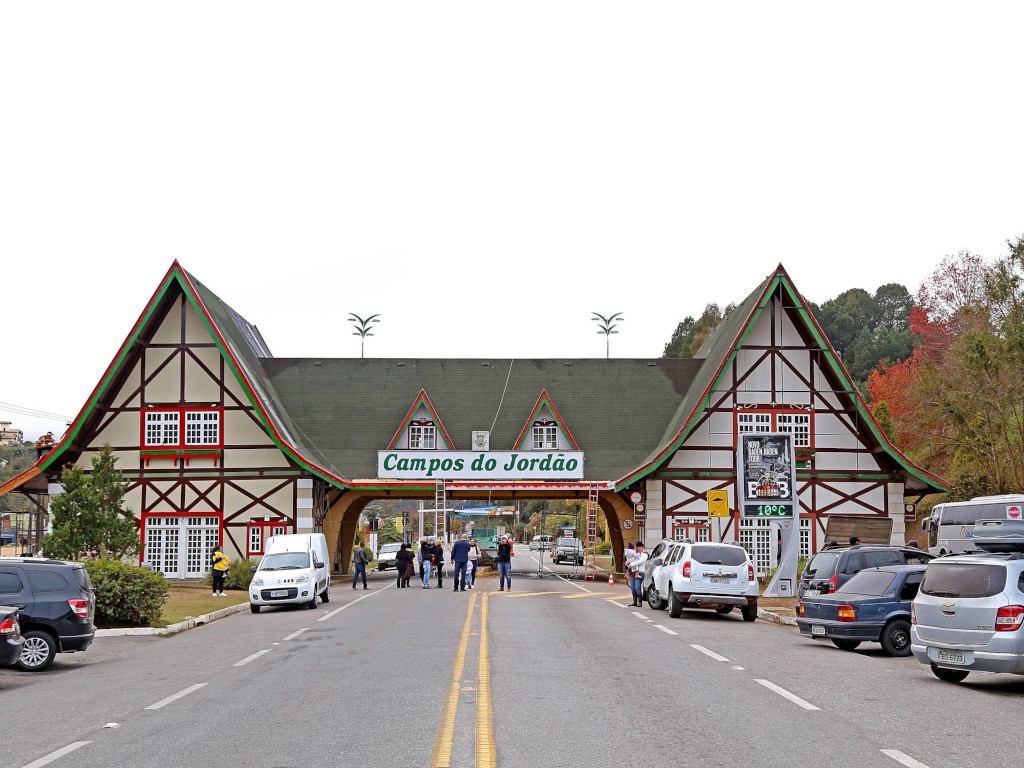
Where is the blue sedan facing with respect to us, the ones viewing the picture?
facing away from the viewer and to the right of the viewer

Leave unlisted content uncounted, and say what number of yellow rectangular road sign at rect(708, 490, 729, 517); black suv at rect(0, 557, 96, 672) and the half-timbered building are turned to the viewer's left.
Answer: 1

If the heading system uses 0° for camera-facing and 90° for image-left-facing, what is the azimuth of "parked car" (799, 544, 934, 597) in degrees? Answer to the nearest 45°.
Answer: approximately 225°

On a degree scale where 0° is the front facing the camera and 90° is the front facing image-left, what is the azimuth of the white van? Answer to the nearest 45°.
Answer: approximately 45°

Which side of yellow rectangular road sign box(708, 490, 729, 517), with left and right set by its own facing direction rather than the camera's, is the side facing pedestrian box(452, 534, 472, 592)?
right

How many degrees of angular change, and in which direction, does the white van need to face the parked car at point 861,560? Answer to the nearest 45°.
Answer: approximately 90° to its left

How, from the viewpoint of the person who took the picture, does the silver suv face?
facing away from the viewer and to the right of the viewer

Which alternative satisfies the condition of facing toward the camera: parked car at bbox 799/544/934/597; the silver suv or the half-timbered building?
the half-timbered building

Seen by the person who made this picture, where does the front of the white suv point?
facing away from the viewer and to the left of the viewer

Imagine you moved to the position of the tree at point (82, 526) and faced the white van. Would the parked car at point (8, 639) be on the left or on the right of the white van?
right

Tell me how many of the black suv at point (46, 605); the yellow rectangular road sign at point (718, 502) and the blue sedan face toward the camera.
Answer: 1

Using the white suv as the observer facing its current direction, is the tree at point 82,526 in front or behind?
in front

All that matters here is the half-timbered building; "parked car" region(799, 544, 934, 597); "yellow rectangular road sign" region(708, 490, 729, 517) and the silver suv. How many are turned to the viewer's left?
0

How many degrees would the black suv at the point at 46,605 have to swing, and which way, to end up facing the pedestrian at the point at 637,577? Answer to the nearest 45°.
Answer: approximately 135° to its right
